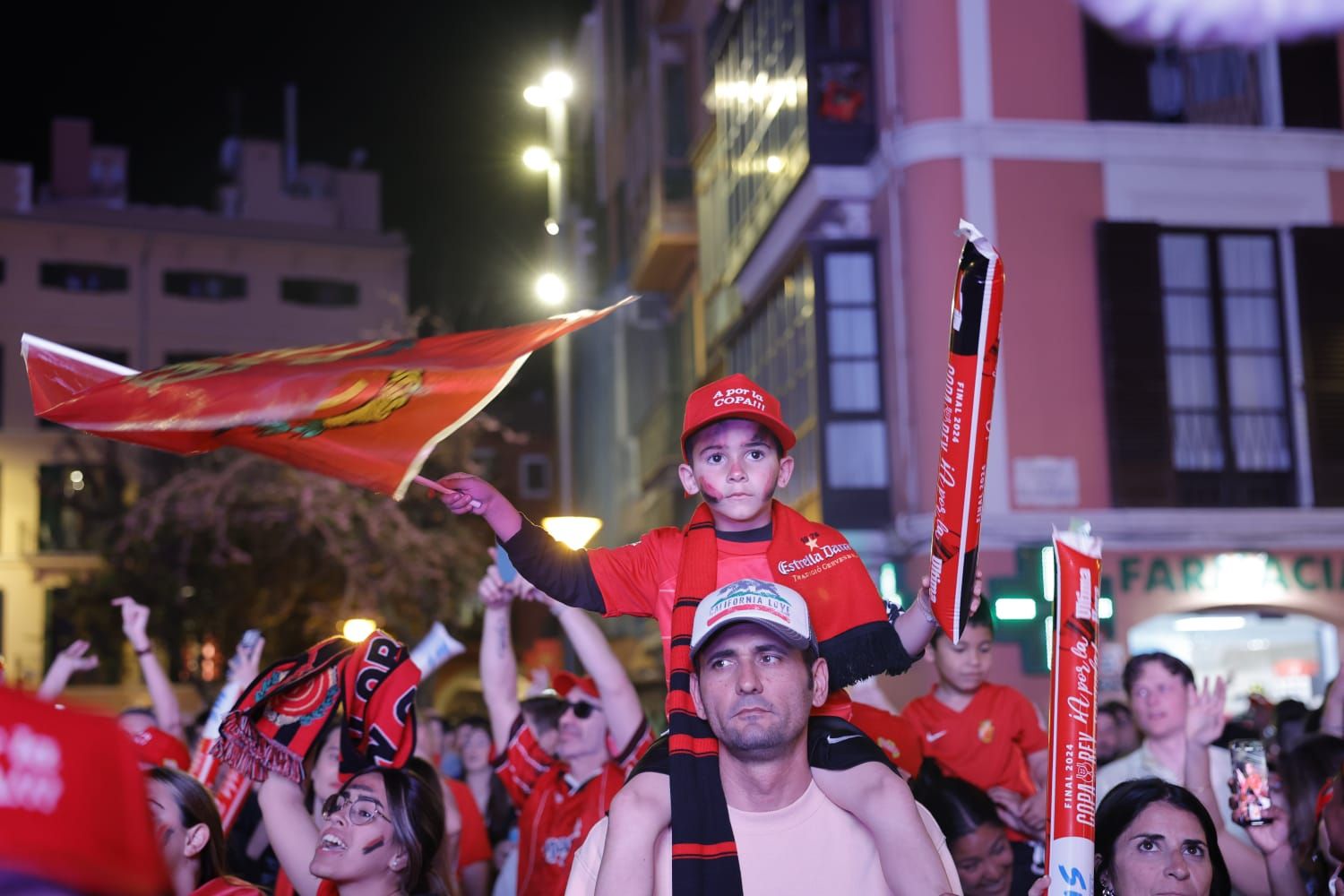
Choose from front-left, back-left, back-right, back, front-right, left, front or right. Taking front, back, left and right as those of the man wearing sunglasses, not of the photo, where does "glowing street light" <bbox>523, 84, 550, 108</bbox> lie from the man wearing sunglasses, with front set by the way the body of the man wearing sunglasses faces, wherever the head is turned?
back-right

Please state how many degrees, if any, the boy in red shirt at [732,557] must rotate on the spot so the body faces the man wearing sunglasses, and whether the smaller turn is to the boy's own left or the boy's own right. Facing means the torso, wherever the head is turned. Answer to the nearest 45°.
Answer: approximately 180°

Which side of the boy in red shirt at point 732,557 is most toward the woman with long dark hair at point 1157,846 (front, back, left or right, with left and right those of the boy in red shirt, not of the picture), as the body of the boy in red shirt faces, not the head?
left

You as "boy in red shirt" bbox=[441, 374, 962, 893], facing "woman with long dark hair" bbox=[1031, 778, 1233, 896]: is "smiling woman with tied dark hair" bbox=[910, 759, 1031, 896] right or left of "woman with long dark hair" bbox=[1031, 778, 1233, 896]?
left

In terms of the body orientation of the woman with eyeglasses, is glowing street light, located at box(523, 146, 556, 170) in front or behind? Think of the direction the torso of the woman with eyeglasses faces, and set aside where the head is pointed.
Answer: behind

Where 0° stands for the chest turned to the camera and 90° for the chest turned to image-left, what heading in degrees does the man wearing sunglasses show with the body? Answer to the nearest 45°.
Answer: approximately 45°
